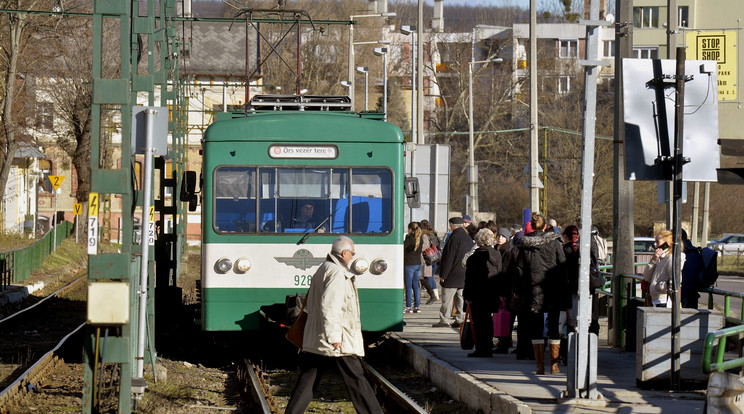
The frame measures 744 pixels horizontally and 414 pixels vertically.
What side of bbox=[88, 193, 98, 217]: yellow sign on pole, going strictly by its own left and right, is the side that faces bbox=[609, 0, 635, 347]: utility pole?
left

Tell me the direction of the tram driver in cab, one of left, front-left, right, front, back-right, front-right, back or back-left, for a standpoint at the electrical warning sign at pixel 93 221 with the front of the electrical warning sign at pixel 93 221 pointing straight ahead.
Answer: back-left

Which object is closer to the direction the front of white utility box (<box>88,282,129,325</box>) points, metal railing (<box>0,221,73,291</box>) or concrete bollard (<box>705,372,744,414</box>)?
the concrete bollard

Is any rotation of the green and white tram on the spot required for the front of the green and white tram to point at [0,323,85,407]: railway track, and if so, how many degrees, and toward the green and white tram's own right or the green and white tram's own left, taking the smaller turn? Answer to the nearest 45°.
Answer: approximately 90° to the green and white tram's own right

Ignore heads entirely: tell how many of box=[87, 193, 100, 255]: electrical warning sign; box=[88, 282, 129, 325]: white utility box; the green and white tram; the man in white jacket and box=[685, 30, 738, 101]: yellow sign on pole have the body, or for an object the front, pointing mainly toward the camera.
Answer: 4

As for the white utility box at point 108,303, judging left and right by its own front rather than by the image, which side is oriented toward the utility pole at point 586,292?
left

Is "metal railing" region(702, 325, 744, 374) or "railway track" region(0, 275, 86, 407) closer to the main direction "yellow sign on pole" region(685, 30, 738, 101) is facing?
the metal railing
